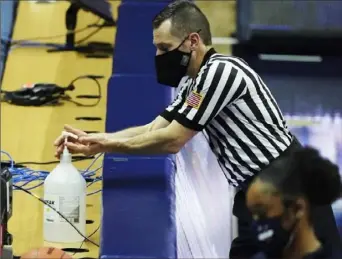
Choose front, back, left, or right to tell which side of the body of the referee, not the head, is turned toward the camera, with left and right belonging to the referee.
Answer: left

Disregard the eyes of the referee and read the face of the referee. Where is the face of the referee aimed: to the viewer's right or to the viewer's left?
to the viewer's left

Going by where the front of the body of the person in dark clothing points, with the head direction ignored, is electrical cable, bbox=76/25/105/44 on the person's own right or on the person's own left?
on the person's own right

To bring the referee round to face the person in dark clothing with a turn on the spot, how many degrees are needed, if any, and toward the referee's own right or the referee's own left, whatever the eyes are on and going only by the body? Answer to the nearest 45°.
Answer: approximately 90° to the referee's own left

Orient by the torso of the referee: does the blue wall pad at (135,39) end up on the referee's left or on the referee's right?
on the referee's right

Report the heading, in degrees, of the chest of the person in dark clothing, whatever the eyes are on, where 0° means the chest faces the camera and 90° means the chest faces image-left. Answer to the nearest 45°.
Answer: approximately 45°

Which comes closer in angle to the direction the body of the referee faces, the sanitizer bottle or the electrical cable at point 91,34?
the sanitizer bottle
